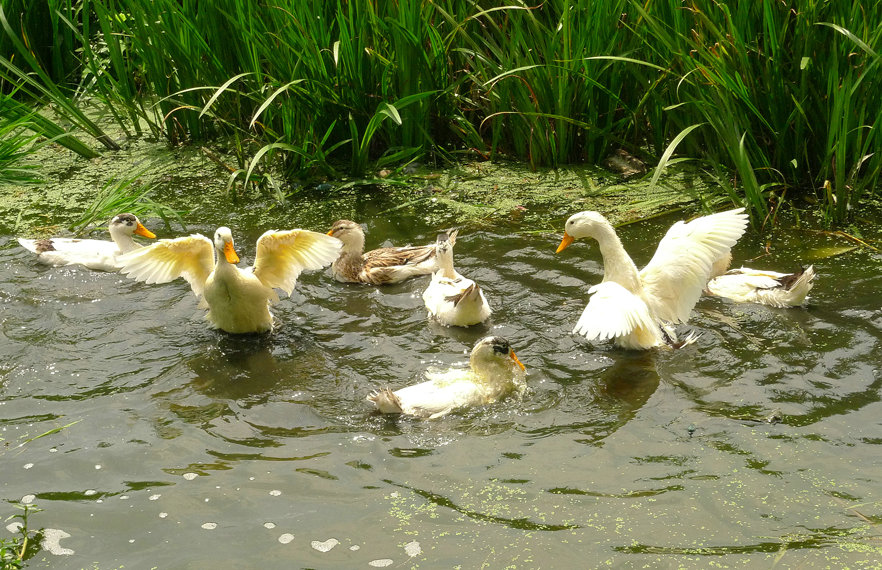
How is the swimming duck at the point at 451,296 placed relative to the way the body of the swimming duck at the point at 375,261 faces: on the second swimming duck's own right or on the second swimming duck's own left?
on the second swimming duck's own left

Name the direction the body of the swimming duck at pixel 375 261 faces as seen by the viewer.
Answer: to the viewer's left

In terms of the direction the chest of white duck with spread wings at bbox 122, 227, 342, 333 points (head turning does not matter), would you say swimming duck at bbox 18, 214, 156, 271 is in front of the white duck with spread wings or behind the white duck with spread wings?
behind

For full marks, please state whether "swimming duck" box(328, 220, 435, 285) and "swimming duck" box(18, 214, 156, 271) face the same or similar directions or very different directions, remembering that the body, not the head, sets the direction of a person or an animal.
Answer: very different directions

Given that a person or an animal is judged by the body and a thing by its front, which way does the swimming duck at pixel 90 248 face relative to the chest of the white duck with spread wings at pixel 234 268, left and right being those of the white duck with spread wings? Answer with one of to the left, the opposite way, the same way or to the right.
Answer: to the left

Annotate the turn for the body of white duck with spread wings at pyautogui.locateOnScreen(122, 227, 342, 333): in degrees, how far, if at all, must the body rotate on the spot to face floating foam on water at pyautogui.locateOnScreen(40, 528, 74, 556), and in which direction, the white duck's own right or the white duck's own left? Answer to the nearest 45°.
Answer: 0° — it already faces it

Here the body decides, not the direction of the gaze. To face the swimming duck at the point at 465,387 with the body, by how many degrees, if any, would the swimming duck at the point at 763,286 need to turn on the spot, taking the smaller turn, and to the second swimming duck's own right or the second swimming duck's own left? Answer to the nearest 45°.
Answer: approximately 45° to the second swimming duck's own left

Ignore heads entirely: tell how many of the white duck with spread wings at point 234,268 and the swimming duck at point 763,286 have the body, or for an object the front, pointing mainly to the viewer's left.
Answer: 1

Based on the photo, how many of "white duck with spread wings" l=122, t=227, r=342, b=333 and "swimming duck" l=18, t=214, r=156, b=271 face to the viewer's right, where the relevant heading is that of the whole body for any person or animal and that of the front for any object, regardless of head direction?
1

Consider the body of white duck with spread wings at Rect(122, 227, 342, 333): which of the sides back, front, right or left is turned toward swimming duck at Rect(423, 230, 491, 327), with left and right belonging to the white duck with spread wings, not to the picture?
left

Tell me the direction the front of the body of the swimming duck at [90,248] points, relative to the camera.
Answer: to the viewer's right

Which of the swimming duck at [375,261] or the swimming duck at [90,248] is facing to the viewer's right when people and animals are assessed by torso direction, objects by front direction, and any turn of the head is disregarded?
the swimming duck at [90,248]

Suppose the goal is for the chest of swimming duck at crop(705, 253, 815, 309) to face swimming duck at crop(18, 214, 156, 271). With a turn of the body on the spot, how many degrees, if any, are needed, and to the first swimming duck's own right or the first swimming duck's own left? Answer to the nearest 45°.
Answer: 0° — it already faces it

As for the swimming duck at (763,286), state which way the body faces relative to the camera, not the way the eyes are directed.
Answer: to the viewer's left
